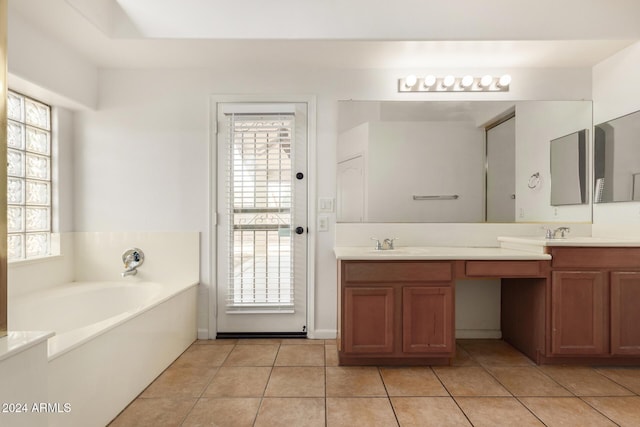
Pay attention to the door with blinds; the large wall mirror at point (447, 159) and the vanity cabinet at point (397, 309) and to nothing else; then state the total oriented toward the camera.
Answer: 3

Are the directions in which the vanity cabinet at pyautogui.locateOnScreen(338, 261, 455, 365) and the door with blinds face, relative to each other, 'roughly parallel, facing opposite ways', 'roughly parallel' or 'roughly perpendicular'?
roughly parallel

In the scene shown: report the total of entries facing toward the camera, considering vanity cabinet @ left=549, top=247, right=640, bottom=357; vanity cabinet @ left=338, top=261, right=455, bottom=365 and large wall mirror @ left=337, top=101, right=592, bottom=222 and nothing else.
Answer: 3

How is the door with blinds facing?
toward the camera

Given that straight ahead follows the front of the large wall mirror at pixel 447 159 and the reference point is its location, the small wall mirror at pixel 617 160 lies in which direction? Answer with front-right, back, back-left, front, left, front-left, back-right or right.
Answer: left

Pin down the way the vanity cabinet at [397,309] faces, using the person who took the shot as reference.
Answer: facing the viewer

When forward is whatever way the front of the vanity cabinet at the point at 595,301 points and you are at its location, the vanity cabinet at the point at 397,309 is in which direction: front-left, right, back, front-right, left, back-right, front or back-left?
front-right

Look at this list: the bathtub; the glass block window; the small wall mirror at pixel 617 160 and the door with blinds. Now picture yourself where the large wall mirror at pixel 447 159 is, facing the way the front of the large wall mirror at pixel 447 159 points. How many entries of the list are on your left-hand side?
1

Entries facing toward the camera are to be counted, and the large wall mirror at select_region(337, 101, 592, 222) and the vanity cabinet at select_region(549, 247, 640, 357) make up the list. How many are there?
2

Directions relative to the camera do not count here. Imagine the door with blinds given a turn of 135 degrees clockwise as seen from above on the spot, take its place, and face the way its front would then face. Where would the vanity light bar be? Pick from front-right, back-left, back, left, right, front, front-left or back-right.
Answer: back-right
